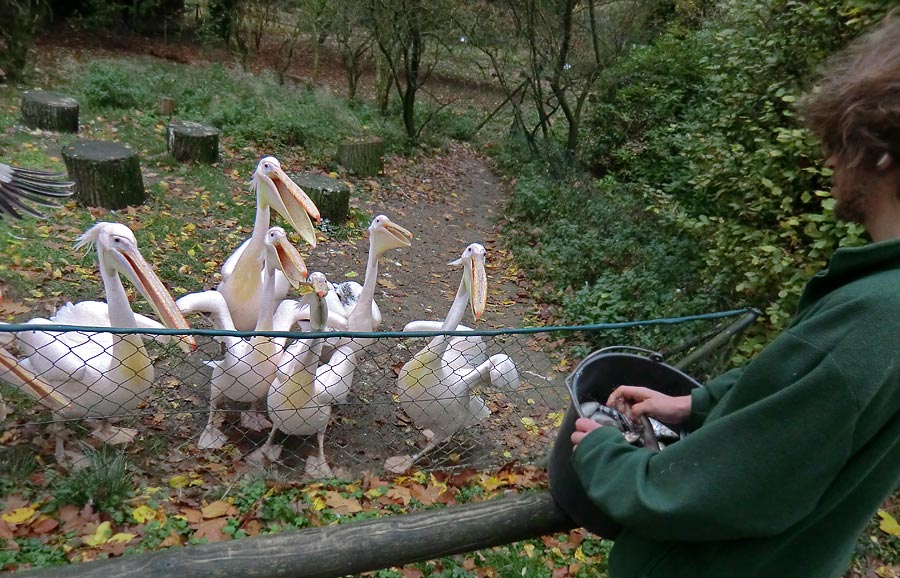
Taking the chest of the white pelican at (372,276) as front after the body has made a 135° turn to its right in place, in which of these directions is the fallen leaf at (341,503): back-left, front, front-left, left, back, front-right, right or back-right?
left

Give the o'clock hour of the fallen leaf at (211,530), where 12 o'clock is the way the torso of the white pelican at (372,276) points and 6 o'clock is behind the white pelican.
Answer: The fallen leaf is roughly at 2 o'clock from the white pelican.

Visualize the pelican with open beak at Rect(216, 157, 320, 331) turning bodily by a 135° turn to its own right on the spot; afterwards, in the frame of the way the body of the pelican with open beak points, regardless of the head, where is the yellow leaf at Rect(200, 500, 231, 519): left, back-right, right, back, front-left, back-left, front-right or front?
left

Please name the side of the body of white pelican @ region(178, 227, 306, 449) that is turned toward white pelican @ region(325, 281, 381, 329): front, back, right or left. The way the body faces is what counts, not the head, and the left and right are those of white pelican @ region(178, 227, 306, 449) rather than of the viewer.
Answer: left

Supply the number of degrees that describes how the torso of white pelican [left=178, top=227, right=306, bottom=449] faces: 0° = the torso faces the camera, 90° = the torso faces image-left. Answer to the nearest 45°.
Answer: approximately 315°

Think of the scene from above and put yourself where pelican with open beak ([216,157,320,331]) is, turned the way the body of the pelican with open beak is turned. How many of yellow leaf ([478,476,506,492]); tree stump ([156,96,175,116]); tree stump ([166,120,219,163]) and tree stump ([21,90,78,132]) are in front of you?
1

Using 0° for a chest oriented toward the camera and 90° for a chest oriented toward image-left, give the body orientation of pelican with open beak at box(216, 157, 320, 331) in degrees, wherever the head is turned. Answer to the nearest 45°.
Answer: approximately 315°

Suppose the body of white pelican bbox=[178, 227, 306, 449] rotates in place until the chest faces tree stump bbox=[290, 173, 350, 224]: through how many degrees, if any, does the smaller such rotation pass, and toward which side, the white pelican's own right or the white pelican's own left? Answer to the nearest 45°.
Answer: approximately 135° to the white pelican's own left

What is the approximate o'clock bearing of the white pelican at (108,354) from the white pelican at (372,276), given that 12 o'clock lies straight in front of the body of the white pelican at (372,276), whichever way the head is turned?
the white pelican at (108,354) is roughly at 3 o'clock from the white pelican at (372,276).

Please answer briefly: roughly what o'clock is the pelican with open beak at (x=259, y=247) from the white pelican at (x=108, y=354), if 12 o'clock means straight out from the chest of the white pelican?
The pelican with open beak is roughly at 9 o'clock from the white pelican.

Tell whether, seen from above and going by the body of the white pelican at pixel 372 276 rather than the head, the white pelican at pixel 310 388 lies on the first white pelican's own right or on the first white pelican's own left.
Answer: on the first white pelican's own right

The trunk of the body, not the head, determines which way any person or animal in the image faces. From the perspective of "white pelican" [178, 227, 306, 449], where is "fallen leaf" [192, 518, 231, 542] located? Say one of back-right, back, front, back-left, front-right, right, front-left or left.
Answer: front-right
